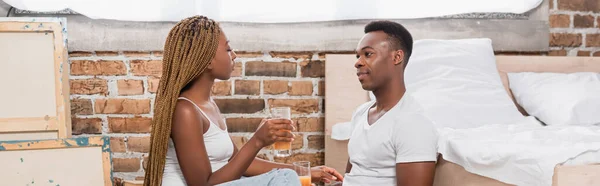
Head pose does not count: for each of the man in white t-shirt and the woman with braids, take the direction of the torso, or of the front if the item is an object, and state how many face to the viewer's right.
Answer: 1

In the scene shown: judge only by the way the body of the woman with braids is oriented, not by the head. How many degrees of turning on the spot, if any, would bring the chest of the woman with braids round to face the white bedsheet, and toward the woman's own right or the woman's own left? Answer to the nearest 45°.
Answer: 0° — they already face it

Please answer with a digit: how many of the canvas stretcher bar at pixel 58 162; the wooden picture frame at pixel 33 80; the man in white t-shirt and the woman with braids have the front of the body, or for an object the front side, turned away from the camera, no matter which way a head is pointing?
2

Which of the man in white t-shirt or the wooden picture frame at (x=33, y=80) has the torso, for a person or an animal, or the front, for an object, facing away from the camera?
the wooden picture frame

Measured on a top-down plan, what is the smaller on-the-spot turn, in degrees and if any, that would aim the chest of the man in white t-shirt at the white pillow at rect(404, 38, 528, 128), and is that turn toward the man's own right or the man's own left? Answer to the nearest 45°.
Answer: approximately 135° to the man's own right

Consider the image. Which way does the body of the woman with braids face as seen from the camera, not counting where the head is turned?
to the viewer's right

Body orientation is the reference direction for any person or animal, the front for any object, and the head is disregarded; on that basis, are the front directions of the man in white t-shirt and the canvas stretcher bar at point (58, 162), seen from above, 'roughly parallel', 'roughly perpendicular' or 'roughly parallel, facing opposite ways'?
roughly perpendicular

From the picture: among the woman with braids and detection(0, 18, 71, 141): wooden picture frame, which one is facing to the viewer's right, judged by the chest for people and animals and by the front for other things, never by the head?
the woman with braids

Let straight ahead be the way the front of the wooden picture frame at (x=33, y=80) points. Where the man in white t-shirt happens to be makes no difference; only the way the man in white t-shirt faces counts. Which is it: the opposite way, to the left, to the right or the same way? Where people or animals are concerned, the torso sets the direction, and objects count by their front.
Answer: to the left

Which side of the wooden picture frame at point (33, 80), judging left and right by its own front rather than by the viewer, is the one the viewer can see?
back

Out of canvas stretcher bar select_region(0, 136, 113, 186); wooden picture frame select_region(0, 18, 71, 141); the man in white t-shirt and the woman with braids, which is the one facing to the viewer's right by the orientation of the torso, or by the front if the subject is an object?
the woman with braids

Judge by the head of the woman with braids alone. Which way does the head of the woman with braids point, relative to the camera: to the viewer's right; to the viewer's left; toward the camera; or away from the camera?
to the viewer's right
